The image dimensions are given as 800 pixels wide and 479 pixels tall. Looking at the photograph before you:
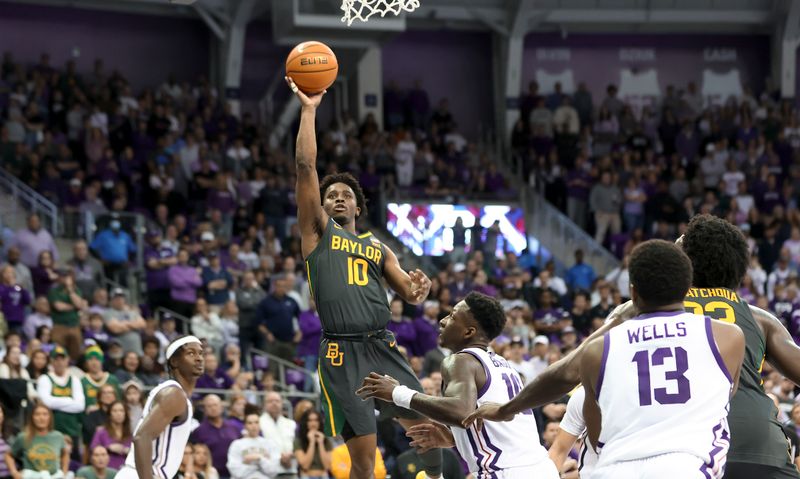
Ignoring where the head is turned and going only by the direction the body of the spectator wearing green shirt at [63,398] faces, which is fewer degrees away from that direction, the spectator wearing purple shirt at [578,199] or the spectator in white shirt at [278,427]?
the spectator in white shirt

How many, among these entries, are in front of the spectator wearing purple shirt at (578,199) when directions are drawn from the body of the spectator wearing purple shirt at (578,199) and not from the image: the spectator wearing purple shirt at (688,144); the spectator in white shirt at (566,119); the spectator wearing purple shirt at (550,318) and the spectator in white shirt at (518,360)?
2

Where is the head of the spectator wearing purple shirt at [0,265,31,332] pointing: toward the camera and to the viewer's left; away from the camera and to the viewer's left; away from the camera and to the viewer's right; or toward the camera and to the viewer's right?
toward the camera and to the viewer's right

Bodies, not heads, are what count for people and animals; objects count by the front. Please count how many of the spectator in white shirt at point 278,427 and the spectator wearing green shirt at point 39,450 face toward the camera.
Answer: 2

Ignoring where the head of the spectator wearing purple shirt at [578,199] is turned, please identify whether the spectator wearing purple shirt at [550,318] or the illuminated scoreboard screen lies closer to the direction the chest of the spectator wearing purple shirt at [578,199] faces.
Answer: the spectator wearing purple shirt

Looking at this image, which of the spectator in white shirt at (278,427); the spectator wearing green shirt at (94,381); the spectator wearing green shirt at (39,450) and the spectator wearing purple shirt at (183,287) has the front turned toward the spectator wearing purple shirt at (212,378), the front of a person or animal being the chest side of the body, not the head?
the spectator wearing purple shirt at (183,287)

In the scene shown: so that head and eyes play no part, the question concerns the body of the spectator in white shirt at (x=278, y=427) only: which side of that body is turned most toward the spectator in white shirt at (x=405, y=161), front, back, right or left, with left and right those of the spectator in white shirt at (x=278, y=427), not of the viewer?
back

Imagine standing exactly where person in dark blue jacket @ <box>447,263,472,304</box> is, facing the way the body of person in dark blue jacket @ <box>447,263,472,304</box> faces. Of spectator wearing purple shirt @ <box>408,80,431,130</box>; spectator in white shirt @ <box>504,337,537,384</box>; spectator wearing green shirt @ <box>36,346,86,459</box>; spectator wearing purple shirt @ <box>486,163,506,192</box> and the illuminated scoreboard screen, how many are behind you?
3
